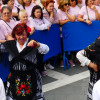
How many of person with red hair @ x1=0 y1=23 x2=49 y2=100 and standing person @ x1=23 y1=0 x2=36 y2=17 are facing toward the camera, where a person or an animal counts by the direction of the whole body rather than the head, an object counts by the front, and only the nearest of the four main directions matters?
2

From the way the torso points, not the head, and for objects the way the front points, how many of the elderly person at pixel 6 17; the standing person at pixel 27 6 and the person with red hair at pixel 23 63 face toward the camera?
3

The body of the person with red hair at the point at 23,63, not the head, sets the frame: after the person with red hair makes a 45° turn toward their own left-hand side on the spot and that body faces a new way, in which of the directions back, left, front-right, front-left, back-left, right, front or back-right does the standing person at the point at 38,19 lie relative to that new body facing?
back-left

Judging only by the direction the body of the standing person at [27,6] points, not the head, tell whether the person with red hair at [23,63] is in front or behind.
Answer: in front

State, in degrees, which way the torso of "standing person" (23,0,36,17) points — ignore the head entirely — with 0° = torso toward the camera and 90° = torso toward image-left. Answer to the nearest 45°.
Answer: approximately 0°

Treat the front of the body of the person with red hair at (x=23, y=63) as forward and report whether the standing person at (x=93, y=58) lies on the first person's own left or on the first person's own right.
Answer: on the first person's own left

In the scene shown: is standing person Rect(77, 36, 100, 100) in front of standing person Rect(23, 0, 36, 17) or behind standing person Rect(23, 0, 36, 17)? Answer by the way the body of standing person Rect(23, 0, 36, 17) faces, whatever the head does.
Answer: in front

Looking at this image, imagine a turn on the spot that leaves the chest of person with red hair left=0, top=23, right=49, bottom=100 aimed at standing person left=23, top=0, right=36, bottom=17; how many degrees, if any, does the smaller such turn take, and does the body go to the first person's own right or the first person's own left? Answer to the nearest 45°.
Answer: approximately 180°

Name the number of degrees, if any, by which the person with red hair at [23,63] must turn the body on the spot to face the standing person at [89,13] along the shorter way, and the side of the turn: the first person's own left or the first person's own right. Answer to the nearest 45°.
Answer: approximately 135° to the first person's own left

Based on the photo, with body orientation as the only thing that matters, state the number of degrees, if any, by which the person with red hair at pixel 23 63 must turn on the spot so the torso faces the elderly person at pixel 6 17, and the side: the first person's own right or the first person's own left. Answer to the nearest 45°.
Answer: approximately 180°

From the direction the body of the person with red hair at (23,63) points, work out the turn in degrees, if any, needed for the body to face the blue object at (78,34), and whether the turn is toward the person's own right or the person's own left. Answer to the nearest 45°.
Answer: approximately 135° to the person's own left
